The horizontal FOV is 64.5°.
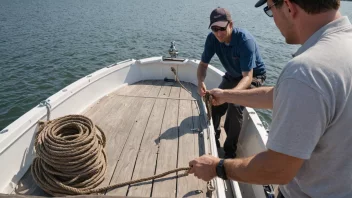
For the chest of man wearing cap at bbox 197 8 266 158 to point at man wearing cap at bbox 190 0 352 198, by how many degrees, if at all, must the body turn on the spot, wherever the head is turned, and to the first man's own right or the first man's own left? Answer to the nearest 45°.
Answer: approximately 45° to the first man's own left

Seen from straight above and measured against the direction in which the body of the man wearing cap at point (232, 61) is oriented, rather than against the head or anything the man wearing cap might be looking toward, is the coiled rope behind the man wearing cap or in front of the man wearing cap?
in front

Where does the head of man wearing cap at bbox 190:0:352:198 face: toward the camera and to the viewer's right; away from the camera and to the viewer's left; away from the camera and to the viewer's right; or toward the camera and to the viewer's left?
away from the camera and to the viewer's left

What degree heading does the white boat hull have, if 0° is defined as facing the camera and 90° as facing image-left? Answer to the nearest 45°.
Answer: approximately 180°

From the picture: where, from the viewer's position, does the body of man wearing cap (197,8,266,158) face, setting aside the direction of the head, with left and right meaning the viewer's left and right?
facing the viewer and to the left of the viewer
